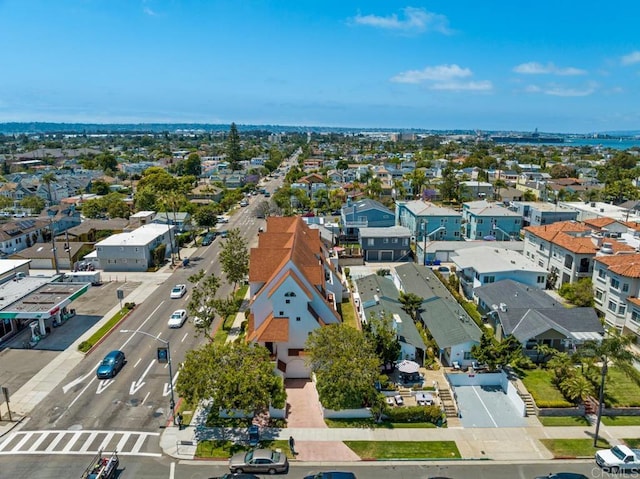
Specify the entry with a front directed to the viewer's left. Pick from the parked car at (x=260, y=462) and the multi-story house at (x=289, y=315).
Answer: the parked car

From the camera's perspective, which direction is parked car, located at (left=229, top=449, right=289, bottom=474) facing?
to the viewer's left

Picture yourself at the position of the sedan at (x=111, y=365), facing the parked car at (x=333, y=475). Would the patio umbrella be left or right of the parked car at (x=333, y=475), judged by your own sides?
left

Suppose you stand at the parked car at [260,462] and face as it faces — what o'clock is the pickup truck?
The pickup truck is roughly at 6 o'clock from the parked car.

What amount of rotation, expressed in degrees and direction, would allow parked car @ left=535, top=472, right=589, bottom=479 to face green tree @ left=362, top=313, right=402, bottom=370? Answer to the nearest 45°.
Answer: approximately 45° to its right

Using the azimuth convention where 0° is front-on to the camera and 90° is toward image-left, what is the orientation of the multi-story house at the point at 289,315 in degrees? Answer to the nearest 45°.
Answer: approximately 0°

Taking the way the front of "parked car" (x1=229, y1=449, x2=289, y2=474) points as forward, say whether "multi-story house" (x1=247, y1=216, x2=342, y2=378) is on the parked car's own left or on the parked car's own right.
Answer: on the parked car's own right
